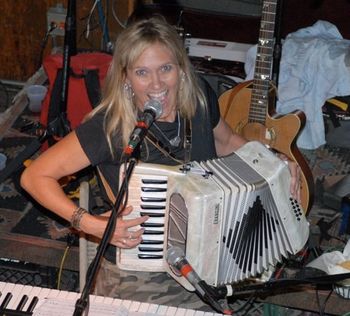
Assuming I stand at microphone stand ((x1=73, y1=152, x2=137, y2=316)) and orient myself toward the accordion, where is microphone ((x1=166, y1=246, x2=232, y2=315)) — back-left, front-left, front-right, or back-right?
front-right

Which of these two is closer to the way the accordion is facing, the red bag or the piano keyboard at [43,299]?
the piano keyboard

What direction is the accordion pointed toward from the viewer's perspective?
toward the camera

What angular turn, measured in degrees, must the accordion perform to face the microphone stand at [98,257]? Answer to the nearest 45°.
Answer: approximately 45° to its right

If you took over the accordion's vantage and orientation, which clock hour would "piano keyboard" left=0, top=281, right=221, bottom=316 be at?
The piano keyboard is roughly at 2 o'clock from the accordion.

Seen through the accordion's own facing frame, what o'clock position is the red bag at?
The red bag is roughly at 5 o'clock from the accordion.
